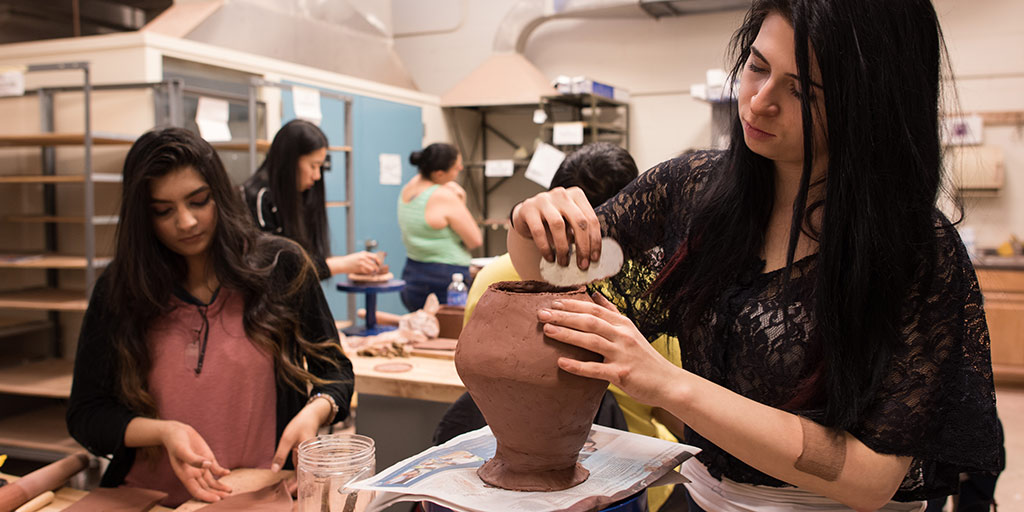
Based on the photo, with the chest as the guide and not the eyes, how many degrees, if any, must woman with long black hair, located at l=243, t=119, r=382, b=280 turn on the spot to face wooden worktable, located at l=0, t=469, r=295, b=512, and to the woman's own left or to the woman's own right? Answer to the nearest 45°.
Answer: approximately 90° to the woman's own right

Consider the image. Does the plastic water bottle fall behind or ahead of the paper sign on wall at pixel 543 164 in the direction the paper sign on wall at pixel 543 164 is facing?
ahead

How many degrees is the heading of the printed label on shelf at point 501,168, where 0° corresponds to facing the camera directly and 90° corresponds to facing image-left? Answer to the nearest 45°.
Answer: approximately 0°

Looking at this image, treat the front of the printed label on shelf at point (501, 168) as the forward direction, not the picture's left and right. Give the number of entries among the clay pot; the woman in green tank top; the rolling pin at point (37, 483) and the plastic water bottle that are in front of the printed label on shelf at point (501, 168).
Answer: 4

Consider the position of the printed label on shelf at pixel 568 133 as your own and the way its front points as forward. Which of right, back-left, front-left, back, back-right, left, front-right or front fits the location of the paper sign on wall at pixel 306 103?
front-right

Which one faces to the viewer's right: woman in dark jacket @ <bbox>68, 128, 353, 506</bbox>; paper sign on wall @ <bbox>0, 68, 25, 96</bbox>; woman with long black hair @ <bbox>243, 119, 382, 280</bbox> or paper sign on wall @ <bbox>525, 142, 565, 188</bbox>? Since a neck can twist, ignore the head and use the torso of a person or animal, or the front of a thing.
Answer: the woman with long black hair

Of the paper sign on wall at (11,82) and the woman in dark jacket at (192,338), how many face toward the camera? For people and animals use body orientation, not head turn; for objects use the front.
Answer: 2

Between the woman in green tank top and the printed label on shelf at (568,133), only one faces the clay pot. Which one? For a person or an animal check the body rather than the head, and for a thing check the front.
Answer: the printed label on shelf

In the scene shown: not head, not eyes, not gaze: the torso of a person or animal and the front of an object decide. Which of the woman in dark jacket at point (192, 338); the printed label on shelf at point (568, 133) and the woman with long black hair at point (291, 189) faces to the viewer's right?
the woman with long black hair
